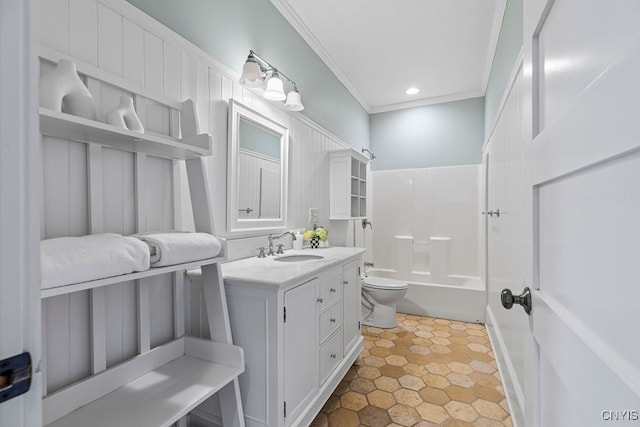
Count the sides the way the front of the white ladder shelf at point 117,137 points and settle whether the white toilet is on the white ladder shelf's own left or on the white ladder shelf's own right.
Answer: on the white ladder shelf's own left

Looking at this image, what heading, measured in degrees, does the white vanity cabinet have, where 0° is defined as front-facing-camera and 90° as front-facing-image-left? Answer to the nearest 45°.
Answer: approximately 315°

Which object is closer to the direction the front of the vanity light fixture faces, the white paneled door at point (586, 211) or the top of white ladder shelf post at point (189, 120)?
the white paneled door
